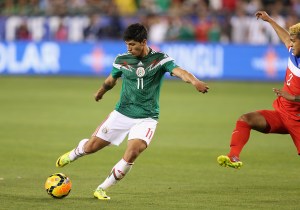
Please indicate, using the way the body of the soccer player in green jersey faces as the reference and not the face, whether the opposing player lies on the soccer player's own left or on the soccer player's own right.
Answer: on the soccer player's own left

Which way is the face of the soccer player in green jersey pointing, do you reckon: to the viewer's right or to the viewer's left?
to the viewer's left

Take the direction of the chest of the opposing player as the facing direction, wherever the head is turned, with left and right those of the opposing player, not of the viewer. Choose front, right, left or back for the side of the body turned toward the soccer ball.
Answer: front

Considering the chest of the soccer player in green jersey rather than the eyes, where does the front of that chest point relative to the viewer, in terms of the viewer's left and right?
facing the viewer

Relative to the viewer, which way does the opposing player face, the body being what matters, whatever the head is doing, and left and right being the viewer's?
facing the viewer and to the left of the viewer

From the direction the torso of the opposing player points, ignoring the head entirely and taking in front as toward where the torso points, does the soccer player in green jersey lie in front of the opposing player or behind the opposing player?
in front

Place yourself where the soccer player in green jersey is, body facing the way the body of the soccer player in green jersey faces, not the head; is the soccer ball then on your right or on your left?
on your right

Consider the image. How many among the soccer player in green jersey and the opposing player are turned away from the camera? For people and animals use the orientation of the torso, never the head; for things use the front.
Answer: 0
